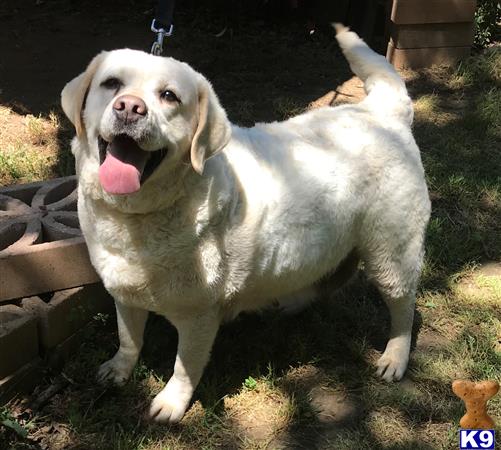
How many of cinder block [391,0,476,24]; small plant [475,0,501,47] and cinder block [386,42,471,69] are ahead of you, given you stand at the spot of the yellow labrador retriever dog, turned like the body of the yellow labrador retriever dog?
0

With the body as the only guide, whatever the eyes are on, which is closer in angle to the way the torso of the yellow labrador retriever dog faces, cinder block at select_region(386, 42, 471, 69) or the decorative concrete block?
the decorative concrete block

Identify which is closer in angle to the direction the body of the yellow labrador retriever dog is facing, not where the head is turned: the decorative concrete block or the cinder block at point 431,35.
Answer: the decorative concrete block

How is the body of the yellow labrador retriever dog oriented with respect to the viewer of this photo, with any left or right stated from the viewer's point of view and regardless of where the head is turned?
facing the viewer and to the left of the viewer

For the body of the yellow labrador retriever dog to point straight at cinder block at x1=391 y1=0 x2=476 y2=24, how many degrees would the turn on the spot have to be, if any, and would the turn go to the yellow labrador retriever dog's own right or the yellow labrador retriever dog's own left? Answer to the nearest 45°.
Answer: approximately 135° to the yellow labrador retriever dog's own right

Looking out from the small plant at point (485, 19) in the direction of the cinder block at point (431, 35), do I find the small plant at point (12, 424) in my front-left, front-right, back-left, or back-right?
front-left

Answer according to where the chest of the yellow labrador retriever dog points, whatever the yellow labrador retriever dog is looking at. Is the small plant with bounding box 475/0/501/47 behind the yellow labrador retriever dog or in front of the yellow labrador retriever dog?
behind

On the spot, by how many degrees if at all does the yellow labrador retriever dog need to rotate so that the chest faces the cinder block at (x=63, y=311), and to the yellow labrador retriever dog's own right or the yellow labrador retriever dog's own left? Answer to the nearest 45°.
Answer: approximately 45° to the yellow labrador retriever dog's own right
